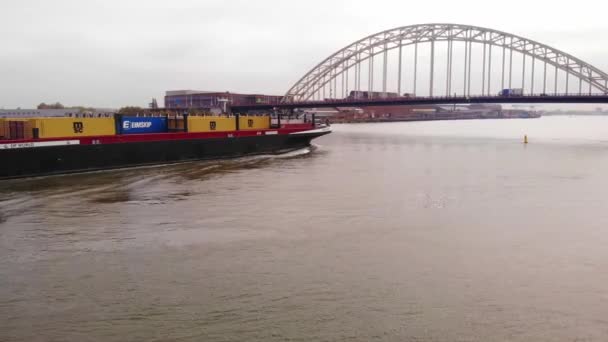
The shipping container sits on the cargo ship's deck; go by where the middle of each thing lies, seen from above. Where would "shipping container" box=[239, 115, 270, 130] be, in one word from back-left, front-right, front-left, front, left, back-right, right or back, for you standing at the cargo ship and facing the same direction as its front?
front

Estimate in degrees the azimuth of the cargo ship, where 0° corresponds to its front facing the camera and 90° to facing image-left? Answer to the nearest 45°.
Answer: approximately 225°
